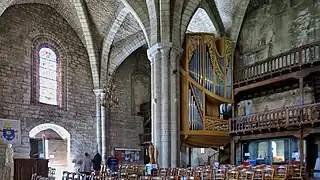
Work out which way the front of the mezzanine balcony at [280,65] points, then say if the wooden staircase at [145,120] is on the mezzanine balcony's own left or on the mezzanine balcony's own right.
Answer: on the mezzanine balcony's own right

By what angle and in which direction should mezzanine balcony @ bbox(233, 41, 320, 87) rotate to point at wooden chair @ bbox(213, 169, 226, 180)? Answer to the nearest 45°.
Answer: approximately 45° to its left

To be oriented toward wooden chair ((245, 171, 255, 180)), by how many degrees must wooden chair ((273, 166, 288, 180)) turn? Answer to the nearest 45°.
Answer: approximately 45° to its left

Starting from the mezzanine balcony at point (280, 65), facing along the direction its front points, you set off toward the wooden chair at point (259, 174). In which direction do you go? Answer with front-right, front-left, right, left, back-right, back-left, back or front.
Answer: front-left

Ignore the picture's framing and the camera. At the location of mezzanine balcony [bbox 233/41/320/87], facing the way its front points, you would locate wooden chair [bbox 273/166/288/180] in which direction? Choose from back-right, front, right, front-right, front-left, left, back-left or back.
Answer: front-left

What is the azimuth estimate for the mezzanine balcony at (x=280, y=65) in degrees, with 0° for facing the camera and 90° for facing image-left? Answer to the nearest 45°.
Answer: approximately 45°
